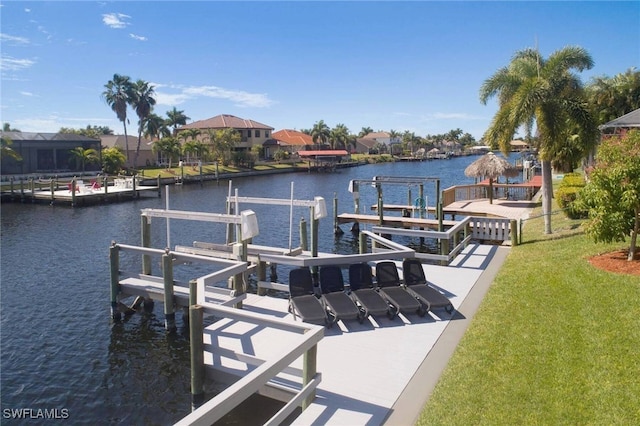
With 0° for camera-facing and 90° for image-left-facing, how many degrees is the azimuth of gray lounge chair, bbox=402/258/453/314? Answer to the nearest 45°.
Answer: approximately 315°

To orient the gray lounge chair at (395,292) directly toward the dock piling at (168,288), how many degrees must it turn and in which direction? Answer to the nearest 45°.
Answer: approximately 135° to its right

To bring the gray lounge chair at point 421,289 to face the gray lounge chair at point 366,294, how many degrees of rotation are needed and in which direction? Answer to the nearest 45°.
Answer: approximately 90° to its right

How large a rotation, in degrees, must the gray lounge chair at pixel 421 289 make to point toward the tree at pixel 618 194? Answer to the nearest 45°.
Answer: approximately 45° to its left

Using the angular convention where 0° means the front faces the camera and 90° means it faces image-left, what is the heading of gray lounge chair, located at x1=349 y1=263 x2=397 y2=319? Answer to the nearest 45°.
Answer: approximately 315°

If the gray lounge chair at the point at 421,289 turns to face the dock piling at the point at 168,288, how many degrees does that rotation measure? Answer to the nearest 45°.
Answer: approximately 135° to its right

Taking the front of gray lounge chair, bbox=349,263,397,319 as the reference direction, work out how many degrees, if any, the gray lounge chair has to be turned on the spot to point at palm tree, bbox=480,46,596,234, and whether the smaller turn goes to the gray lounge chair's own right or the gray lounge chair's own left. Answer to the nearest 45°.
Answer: approximately 90° to the gray lounge chair's own left

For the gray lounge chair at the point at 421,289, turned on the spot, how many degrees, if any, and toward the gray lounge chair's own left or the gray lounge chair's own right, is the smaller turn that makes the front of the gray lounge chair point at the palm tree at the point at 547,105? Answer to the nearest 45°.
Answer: approximately 90° to the gray lounge chair's own left

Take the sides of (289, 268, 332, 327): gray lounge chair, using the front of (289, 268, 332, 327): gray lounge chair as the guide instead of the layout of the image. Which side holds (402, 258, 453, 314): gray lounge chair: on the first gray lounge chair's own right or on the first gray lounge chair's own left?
on the first gray lounge chair's own left

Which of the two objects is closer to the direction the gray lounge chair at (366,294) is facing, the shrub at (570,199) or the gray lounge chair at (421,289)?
the gray lounge chair

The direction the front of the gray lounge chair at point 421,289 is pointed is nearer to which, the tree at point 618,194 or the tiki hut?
the tree
